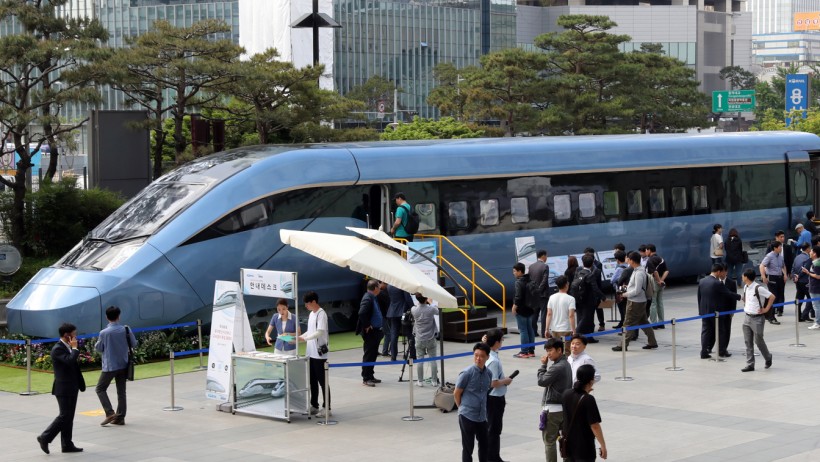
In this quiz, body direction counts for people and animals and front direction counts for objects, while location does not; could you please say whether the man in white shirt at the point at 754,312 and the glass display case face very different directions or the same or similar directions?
same or similar directions

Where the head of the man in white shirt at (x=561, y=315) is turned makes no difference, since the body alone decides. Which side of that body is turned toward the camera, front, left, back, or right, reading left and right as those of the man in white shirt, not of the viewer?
back

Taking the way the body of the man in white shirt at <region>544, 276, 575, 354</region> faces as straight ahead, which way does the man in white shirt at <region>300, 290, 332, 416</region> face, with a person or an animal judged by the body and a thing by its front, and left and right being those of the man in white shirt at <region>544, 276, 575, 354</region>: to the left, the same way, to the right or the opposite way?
to the left

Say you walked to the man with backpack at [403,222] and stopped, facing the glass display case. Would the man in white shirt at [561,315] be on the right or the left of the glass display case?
left

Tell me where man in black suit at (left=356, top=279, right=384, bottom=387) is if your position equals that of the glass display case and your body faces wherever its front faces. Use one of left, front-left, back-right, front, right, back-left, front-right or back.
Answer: back

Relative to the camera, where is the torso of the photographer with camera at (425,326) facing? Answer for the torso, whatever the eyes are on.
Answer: away from the camera

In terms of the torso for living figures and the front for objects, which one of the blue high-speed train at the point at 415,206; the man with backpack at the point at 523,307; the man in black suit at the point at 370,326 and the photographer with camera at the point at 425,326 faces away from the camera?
the photographer with camera

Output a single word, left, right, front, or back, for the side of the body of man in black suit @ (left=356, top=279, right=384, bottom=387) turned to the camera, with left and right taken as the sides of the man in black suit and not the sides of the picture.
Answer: right

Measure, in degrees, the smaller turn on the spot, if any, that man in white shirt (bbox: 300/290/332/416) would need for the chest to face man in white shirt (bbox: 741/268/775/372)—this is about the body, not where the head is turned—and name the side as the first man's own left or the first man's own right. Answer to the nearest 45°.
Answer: approximately 180°

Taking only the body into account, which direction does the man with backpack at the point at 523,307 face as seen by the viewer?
to the viewer's left

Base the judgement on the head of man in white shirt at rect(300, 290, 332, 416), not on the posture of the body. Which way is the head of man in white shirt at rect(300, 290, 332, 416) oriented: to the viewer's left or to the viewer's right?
to the viewer's left

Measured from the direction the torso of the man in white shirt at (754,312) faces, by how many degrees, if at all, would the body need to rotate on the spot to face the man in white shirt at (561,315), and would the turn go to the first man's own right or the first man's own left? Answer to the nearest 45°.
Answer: approximately 45° to the first man's own right

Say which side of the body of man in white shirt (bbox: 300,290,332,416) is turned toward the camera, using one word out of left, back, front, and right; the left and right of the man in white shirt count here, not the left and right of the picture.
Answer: left

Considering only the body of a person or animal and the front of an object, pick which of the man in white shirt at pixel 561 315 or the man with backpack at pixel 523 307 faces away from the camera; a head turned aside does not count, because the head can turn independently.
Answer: the man in white shirt

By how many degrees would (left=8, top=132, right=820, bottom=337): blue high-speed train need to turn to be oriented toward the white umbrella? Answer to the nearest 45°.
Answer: approximately 45° to its left

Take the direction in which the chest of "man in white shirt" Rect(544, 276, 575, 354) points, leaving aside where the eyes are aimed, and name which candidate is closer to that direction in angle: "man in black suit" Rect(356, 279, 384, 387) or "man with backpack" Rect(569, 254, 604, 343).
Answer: the man with backpack
